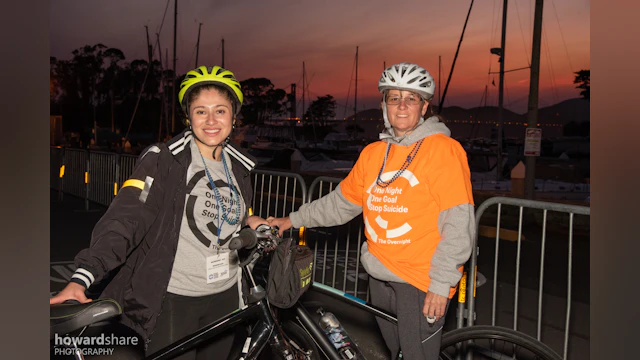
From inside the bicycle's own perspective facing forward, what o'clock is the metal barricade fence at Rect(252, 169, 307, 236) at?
The metal barricade fence is roughly at 9 o'clock from the bicycle.

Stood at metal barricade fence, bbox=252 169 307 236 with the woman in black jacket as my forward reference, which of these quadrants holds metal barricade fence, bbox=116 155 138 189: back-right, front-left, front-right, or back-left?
back-right

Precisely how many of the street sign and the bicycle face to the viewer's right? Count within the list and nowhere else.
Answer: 1

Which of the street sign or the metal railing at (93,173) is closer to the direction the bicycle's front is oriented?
the street sign

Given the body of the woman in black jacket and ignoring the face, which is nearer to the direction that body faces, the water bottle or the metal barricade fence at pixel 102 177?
the water bottle

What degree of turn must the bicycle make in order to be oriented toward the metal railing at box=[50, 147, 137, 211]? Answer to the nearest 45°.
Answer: approximately 135° to its left

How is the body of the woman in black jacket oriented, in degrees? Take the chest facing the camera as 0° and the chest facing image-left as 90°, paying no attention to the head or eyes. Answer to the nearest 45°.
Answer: approximately 315°

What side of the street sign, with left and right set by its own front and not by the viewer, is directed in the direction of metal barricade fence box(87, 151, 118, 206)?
right

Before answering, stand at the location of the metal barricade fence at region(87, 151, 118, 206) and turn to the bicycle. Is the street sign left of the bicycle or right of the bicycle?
left

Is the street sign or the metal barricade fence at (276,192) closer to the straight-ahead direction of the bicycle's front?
the street sign

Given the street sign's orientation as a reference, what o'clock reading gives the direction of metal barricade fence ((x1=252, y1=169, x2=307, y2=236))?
The metal barricade fence is roughly at 1 o'clock from the street sign.

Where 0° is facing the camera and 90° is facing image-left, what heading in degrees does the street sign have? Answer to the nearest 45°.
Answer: approximately 0°

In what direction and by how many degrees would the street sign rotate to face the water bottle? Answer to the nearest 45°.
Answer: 0° — it already faces it

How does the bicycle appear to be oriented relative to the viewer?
to the viewer's right

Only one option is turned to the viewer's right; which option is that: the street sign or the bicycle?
the bicycle

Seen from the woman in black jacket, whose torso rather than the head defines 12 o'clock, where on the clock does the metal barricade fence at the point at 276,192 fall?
The metal barricade fence is roughly at 8 o'clock from the woman in black jacket.
